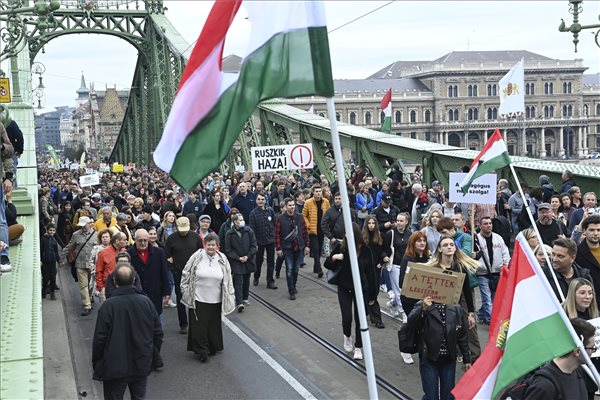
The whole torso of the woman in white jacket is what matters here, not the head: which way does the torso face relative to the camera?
toward the camera

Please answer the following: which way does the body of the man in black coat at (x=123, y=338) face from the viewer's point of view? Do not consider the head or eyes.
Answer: away from the camera

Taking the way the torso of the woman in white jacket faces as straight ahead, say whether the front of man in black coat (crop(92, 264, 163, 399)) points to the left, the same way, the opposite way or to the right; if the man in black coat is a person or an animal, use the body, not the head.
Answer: the opposite way

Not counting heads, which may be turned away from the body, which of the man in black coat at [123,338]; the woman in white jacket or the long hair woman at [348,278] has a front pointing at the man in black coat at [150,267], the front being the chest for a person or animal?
the man in black coat at [123,338]

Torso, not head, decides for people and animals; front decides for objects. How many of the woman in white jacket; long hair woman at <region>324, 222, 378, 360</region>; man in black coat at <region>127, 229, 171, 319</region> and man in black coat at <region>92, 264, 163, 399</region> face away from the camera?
1

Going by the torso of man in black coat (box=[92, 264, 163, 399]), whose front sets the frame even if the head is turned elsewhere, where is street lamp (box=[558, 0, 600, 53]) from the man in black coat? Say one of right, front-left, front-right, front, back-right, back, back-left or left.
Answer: front-right

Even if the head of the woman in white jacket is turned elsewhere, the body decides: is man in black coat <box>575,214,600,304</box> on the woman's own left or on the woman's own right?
on the woman's own left

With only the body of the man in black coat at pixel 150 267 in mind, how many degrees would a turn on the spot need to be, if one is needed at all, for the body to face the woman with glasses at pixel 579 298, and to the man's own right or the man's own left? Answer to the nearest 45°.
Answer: approximately 45° to the man's own left

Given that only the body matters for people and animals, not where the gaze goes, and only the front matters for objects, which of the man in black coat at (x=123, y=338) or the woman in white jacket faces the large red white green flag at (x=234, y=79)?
the woman in white jacket

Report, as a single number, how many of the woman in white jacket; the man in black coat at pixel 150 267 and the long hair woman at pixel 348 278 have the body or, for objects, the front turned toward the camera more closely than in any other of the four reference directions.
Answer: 3

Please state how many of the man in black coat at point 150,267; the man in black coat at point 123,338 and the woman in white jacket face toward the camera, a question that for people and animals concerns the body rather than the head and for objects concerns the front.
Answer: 2

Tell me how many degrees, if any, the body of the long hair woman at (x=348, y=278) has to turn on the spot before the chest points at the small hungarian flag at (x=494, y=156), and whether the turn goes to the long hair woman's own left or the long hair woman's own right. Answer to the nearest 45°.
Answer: approximately 90° to the long hair woman's own left

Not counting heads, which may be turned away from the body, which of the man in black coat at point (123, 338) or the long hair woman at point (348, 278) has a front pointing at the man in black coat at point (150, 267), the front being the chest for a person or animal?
the man in black coat at point (123, 338)

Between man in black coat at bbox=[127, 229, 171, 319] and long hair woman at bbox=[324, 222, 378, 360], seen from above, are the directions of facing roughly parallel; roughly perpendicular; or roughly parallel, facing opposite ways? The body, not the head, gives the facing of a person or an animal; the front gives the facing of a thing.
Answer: roughly parallel

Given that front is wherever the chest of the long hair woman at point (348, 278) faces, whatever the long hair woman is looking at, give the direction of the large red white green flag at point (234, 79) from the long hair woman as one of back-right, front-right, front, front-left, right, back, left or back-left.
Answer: front

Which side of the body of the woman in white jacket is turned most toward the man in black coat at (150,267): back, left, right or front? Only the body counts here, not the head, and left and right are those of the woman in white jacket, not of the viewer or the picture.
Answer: right

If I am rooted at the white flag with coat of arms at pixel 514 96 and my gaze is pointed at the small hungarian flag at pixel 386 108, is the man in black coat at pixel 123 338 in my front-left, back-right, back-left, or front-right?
back-left
